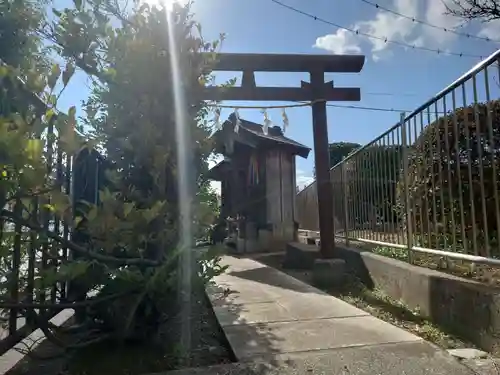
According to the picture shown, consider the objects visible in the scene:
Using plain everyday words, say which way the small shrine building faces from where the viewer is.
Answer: facing the viewer and to the left of the viewer

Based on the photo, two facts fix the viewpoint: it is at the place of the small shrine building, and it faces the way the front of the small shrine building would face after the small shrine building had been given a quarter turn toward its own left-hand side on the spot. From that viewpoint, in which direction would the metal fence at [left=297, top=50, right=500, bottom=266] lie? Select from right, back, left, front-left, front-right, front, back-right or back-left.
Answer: front-right

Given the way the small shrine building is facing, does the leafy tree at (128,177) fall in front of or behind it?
in front

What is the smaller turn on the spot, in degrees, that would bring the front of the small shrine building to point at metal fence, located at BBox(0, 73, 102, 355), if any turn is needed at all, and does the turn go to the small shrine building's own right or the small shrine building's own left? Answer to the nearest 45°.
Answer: approximately 45° to the small shrine building's own left

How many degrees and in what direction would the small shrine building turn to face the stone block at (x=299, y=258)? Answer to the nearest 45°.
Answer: approximately 45° to its left
